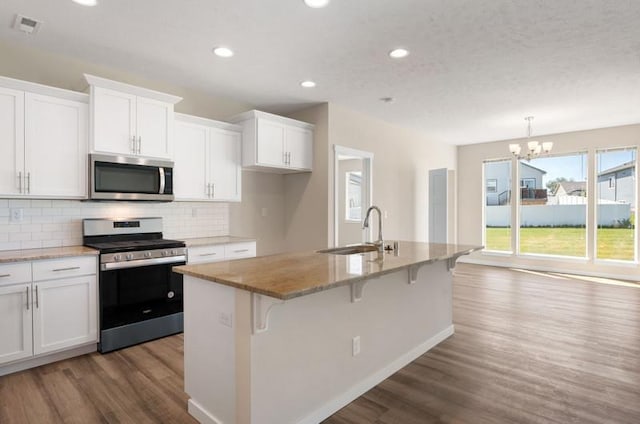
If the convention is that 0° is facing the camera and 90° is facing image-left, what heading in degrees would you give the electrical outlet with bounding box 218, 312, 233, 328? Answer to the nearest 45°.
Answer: approximately 45°

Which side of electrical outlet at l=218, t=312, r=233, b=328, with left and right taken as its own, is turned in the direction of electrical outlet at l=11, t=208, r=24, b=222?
right

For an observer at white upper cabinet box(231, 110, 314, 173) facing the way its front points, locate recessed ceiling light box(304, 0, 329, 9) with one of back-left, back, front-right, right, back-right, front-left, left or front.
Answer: front-right

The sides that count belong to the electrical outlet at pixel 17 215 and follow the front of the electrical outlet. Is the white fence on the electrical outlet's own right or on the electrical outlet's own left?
on the electrical outlet's own left

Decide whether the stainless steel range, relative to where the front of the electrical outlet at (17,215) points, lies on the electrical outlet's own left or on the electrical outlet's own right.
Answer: on the electrical outlet's own left

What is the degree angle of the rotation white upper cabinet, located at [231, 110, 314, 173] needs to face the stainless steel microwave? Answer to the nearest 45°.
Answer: approximately 90° to its right

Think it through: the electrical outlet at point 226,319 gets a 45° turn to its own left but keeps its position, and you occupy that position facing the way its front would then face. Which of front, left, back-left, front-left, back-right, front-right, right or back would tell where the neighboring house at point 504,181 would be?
back-left

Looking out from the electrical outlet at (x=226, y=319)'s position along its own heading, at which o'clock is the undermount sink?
The undermount sink is roughly at 6 o'clock from the electrical outlet.

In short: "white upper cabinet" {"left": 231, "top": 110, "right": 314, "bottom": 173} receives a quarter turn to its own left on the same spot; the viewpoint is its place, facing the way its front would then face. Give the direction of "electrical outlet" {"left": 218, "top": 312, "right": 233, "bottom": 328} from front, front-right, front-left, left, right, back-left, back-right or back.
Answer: back-right

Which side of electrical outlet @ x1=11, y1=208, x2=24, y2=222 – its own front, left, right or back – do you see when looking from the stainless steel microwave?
left
